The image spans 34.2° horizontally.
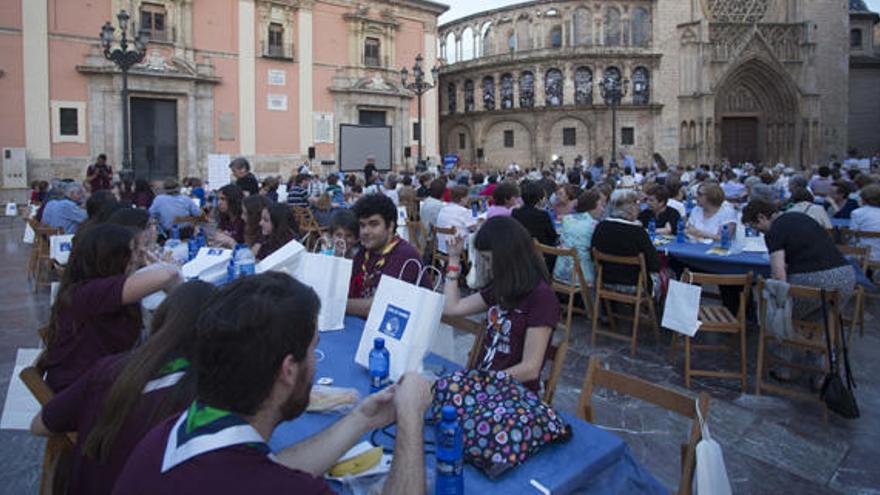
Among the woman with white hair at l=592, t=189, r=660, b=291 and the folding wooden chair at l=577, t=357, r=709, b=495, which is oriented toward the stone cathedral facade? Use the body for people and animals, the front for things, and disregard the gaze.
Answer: the woman with white hair

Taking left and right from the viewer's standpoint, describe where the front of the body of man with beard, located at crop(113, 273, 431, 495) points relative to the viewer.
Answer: facing away from the viewer and to the right of the viewer

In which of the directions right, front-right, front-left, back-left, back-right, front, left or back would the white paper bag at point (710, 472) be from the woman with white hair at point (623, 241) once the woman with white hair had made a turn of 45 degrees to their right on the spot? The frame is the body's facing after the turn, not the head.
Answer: back-right

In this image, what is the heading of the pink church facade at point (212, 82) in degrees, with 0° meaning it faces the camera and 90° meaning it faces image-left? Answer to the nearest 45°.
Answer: approximately 315°

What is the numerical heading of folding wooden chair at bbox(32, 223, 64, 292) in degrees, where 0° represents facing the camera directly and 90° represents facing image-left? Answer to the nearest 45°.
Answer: approximately 225°

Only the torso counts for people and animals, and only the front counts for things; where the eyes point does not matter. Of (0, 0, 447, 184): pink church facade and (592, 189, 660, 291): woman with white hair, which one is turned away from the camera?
the woman with white hair

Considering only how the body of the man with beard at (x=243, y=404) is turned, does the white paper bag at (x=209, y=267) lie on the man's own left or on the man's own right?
on the man's own left

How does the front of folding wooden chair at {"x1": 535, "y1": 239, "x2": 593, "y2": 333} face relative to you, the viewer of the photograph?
facing away from the viewer and to the right of the viewer

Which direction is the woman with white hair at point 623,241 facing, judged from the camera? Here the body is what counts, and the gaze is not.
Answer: away from the camera
